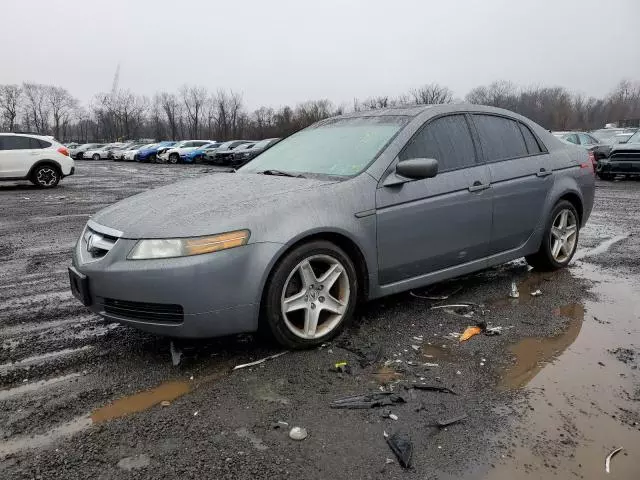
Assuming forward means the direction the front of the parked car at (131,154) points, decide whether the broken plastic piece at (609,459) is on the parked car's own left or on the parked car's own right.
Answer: on the parked car's own left

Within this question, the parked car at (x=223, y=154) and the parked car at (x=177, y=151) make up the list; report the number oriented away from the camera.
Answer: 0

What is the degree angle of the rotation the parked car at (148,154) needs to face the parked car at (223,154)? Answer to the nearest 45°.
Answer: approximately 90° to its left

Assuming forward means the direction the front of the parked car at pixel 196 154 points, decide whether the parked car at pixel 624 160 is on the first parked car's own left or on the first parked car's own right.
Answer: on the first parked car's own left

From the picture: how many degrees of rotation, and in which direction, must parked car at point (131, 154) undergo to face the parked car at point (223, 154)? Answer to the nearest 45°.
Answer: approximately 90° to its left

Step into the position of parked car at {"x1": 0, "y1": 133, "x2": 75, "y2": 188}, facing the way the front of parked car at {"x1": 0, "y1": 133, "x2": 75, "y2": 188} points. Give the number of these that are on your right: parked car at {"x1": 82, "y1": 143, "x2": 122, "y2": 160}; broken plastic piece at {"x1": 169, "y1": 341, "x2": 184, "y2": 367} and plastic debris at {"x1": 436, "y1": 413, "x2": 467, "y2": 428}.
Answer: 1

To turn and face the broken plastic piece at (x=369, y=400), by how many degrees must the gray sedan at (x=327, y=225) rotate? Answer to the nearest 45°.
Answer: approximately 45° to its left

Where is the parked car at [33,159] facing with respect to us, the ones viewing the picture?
facing to the left of the viewer

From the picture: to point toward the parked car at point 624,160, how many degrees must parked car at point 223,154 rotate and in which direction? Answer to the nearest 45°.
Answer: approximately 90° to its left

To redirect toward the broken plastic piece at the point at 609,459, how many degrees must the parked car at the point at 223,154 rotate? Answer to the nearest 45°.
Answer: approximately 45° to its left
